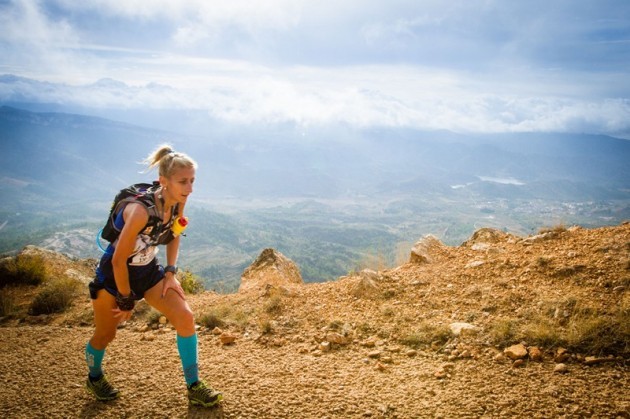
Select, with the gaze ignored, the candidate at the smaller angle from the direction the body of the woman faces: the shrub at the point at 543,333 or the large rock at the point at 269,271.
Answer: the shrub

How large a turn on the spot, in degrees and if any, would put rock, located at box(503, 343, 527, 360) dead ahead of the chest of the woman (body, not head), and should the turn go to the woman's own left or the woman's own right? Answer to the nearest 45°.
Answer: approximately 45° to the woman's own left

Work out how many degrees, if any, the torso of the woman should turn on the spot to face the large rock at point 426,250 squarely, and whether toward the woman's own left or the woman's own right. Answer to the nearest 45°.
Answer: approximately 90° to the woman's own left

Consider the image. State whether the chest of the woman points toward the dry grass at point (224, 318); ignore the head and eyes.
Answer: no

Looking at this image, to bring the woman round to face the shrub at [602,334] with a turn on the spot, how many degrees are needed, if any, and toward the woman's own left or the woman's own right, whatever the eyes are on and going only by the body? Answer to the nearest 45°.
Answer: approximately 45° to the woman's own left

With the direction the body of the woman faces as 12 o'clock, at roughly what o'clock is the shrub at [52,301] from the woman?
The shrub is roughly at 7 o'clock from the woman.

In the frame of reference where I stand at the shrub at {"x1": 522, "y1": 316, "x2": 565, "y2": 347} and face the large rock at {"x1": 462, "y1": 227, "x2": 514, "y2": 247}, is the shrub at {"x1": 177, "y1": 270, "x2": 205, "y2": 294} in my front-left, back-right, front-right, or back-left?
front-left

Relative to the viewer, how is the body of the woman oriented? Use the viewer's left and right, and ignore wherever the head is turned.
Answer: facing the viewer and to the right of the viewer

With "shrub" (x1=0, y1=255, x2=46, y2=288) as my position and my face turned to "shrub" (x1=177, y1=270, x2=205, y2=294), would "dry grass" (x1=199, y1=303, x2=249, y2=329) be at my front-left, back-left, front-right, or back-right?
front-right

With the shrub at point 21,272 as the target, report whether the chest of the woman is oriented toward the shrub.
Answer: no
